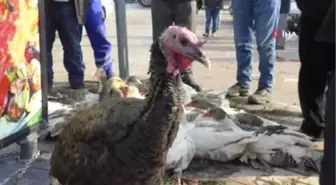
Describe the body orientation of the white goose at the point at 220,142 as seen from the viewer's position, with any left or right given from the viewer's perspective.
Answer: facing to the left of the viewer

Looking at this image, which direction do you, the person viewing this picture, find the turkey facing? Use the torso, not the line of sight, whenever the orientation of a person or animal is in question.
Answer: facing to the right of the viewer

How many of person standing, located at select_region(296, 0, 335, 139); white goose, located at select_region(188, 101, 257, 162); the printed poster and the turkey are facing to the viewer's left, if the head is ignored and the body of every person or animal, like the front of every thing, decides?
2

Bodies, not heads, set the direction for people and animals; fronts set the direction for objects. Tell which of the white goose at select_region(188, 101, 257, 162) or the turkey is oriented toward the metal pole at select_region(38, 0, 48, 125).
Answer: the white goose

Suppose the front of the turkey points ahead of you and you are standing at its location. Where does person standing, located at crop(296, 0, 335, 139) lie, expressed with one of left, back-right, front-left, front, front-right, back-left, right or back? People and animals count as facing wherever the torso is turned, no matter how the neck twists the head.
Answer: front-left

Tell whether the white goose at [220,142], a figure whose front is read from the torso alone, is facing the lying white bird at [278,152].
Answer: no

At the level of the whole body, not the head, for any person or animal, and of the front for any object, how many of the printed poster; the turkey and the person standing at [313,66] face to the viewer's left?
1

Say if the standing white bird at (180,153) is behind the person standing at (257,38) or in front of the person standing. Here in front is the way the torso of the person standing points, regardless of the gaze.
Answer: in front

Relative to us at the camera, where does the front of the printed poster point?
facing the viewer and to the right of the viewer

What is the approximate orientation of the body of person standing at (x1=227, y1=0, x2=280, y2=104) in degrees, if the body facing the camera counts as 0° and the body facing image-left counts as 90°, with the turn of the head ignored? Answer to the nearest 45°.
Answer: approximately 45°

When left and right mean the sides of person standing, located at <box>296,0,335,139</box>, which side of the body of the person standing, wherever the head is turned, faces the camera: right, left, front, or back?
left

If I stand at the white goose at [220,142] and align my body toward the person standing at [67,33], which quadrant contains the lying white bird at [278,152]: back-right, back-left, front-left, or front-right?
back-right
